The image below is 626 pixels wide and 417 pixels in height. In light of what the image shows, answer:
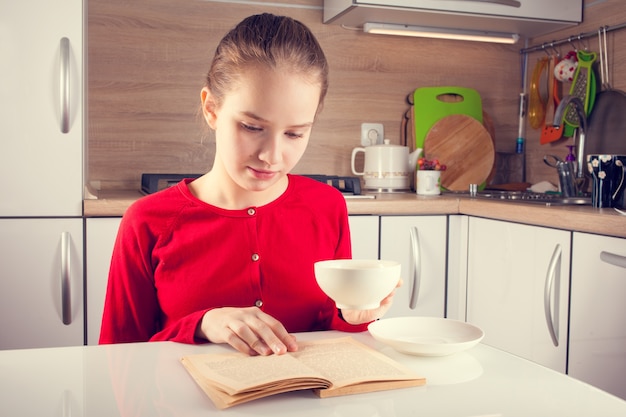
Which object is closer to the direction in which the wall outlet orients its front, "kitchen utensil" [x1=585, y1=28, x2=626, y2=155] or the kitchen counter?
the kitchen counter

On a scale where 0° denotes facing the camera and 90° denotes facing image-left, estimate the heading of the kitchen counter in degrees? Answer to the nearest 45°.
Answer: approximately 0°

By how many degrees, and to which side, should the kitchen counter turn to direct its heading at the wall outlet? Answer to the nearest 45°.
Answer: approximately 180°

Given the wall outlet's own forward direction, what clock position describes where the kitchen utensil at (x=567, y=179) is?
The kitchen utensil is roughly at 10 o'clock from the wall outlet.

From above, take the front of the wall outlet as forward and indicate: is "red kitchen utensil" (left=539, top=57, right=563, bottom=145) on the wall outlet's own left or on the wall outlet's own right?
on the wall outlet's own left

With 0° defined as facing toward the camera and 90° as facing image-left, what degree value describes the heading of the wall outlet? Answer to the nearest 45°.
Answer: approximately 0°

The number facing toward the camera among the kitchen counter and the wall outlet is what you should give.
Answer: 2
